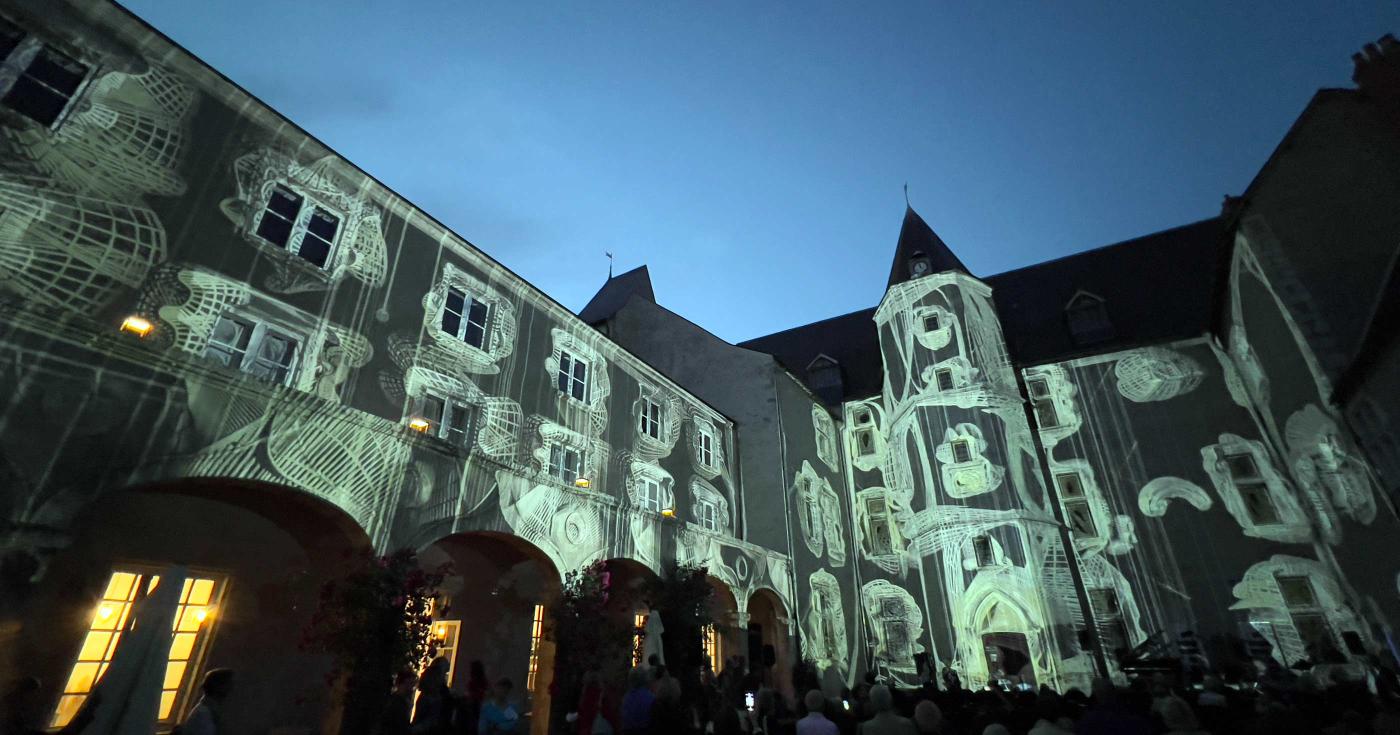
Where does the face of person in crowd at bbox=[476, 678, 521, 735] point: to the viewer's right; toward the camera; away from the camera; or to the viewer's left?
away from the camera

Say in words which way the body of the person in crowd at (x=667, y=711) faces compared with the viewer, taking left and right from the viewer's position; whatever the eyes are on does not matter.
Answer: facing away from the viewer

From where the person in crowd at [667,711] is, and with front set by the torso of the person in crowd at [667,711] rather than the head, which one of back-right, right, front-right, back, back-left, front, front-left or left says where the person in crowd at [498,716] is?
front-left

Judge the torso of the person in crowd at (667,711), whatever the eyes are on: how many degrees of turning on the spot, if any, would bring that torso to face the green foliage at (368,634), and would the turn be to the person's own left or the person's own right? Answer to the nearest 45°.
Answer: approximately 90° to the person's own left

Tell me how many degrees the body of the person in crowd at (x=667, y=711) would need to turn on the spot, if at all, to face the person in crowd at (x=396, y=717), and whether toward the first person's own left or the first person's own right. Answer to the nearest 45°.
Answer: approximately 90° to the first person's own left

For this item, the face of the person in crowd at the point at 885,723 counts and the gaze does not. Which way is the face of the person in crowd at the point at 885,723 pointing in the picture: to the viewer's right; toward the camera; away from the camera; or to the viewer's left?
away from the camera

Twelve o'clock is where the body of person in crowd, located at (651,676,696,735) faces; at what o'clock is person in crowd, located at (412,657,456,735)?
person in crowd, located at (412,657,456,735) is roughly at 10 o'clock from person in crowd, located at (651,676,696,735).

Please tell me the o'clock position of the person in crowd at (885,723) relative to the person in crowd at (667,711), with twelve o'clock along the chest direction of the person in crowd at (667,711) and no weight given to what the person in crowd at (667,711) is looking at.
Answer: the person in crowd at (885,723) is roughly at 4 o'clock from the person in crowd at (667,711).

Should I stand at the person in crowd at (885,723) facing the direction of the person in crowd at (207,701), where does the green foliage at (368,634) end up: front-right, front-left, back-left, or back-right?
front-right
